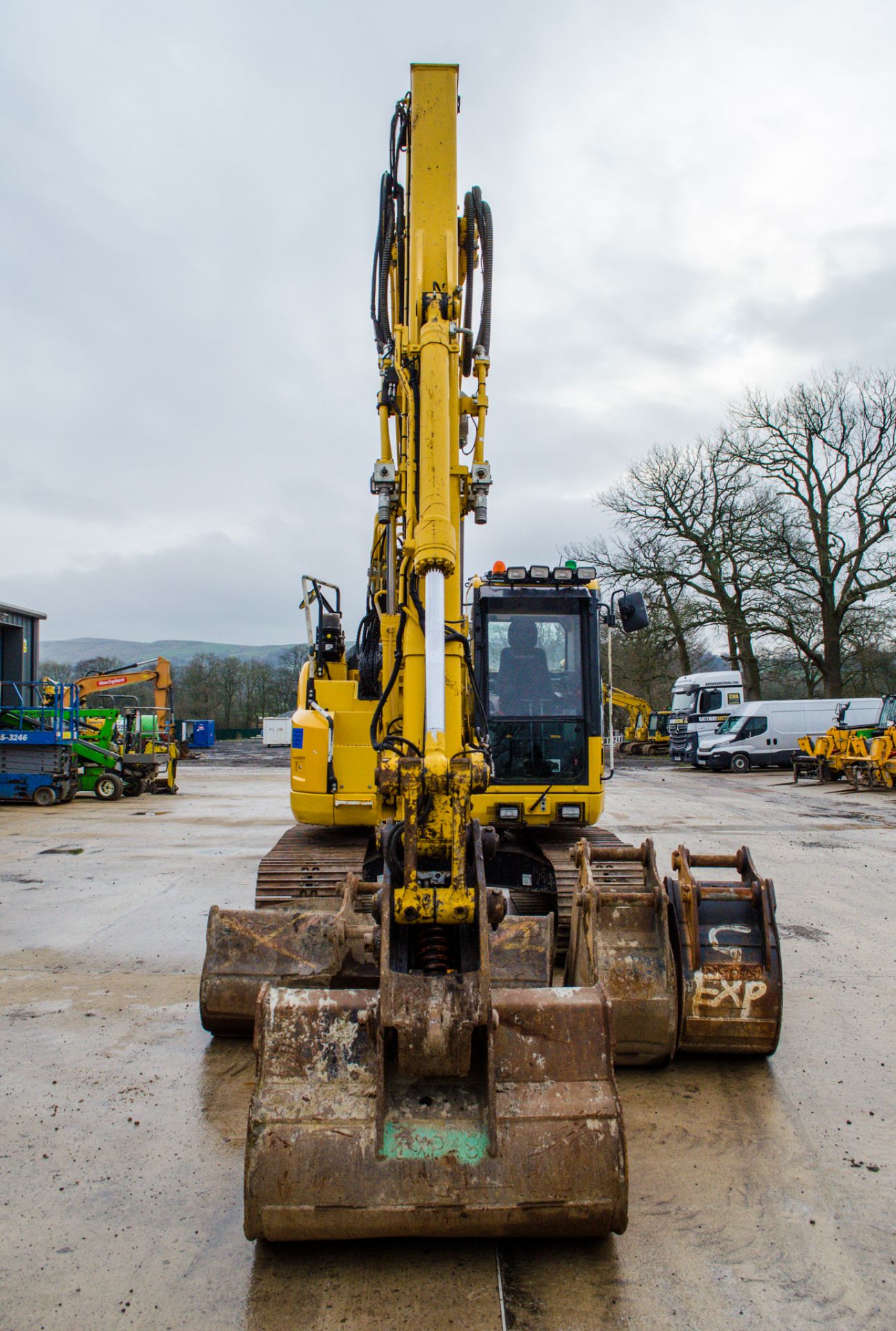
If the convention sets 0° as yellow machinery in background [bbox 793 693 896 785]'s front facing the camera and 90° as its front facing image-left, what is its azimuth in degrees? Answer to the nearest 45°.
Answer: approximately 45°

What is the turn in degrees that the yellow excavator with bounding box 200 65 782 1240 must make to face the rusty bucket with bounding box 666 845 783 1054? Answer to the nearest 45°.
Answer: approximately 90° to its left

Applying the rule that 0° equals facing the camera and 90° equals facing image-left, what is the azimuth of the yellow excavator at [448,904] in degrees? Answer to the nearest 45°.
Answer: approximately 0°

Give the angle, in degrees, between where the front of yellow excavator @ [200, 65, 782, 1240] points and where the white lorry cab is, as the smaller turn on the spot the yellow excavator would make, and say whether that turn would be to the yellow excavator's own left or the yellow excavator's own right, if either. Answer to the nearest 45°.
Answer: approximately 180°

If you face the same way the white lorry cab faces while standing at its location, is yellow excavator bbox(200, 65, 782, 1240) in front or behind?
in front

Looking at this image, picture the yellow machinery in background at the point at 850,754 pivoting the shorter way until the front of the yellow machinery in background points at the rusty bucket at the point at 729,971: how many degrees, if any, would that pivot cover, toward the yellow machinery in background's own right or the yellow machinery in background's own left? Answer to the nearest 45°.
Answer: approximately 45° to the yellow machinery in background's own left

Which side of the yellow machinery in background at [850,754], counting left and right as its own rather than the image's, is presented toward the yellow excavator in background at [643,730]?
right

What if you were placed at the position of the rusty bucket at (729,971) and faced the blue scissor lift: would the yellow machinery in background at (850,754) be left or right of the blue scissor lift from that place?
right

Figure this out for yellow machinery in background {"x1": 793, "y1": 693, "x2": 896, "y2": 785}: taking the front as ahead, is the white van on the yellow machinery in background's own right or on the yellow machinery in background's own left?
on the yellow machinery in background's own right
